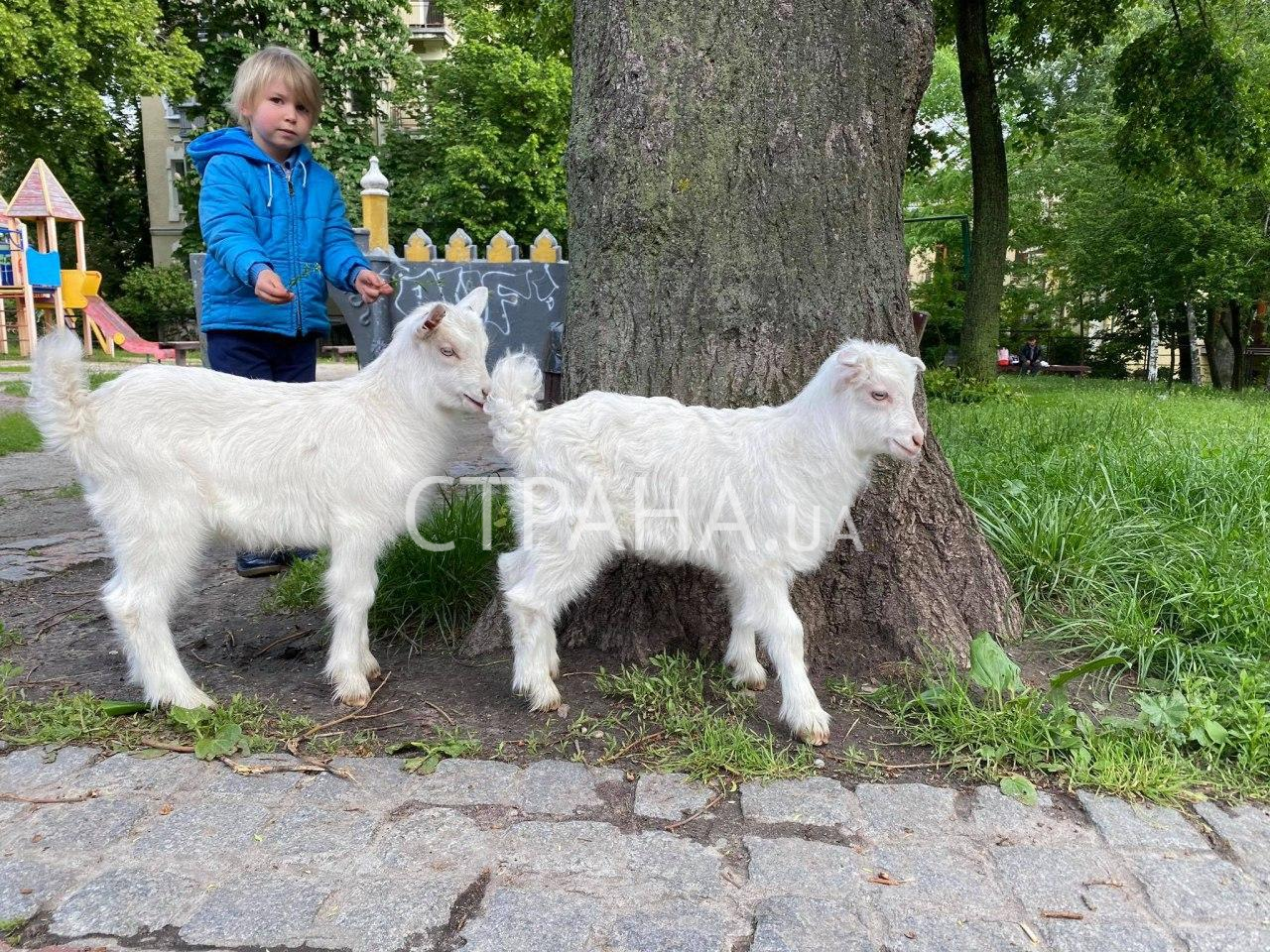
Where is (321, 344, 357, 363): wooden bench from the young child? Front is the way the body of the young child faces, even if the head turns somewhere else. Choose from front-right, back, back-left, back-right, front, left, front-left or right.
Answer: back-left

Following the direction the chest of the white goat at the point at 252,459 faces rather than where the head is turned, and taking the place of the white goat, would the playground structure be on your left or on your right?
on your left

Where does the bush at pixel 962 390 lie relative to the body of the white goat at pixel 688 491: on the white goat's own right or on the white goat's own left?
on the white goat's own left

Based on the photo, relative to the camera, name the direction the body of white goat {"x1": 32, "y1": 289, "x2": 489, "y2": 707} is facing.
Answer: to the viewer's right

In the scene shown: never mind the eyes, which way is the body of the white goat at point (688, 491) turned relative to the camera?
to the viewer's right

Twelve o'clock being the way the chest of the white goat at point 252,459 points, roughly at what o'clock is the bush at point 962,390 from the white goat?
The bush is roughly at 11 o'clock from the white goat.

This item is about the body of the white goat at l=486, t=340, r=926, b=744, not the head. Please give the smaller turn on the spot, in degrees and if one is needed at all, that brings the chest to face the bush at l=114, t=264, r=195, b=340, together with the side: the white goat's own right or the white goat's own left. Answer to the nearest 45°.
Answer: approximately 135° to the white goat's own left

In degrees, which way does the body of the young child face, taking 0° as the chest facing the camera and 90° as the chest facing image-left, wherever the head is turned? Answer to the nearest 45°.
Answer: approximately 315°

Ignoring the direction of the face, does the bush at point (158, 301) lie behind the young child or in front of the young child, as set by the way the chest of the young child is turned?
behind

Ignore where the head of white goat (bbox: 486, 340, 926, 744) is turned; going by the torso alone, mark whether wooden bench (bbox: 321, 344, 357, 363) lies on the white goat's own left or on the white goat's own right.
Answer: on the white goat's own left

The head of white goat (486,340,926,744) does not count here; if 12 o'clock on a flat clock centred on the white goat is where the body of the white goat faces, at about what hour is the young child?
The young child is roughly at 7 o'clock from the white goat.
